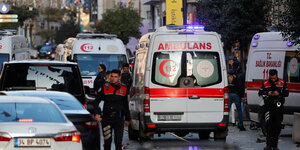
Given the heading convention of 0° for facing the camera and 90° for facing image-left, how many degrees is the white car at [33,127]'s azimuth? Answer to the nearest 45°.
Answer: approximately 180°

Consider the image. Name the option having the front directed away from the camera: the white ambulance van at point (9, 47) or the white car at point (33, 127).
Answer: the white car

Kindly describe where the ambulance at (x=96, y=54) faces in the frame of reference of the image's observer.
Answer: facing the viewer

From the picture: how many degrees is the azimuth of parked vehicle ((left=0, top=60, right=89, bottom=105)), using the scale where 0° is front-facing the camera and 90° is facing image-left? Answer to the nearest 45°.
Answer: approximately 180°

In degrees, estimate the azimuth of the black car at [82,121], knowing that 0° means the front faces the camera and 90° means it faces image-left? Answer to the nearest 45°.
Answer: approximately 180°

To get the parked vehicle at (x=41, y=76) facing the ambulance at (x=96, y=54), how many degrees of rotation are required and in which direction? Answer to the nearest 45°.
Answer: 0° — it already faces it

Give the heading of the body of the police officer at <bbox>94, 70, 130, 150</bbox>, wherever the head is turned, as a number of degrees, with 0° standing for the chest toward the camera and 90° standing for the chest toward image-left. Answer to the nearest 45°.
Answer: approximately 0°

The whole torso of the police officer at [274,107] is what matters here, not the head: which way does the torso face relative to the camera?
toward the camera

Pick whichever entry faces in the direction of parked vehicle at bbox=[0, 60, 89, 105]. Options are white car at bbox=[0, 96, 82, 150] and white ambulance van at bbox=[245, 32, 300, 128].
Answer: the white car
